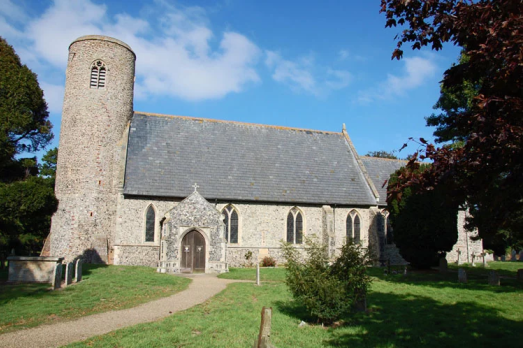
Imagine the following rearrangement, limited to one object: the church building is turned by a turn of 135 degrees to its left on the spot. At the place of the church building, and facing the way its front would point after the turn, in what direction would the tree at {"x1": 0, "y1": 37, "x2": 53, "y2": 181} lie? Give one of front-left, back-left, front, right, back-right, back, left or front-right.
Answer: back

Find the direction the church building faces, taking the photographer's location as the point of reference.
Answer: facing the viewer

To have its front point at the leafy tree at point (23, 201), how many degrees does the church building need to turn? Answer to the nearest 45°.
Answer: approximately 45° to its right

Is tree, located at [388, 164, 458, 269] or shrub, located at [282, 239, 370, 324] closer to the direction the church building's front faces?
the shrub

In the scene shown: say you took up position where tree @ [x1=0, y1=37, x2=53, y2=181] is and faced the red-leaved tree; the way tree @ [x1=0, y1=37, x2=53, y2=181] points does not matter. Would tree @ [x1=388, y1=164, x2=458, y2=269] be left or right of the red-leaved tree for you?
left

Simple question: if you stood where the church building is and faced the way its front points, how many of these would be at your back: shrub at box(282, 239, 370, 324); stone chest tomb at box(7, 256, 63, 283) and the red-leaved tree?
0

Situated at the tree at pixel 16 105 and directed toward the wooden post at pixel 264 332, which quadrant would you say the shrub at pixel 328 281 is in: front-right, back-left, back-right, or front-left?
front-left

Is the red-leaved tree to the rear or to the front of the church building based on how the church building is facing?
to the front

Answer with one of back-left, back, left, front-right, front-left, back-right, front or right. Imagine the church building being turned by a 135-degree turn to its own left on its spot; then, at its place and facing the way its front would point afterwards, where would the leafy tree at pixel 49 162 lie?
left

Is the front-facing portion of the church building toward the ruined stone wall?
no

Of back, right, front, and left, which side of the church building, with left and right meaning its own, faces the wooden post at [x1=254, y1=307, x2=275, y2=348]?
front

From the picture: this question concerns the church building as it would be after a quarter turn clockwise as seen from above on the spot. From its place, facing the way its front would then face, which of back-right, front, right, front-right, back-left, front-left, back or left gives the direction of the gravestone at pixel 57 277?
left

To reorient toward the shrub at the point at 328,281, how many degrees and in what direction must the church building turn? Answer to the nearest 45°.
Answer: approximately 45° to its left
